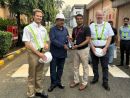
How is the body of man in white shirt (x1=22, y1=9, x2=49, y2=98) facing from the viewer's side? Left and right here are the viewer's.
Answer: facing the viewer and to the right of the viewer

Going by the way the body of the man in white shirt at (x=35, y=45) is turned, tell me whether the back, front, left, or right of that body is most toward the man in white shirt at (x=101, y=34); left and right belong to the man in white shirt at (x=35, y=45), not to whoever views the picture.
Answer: left

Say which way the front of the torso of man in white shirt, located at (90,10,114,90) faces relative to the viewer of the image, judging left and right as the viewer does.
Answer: facing the viewer

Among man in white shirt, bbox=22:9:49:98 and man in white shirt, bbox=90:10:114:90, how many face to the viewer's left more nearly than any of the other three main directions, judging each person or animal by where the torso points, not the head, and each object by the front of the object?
0

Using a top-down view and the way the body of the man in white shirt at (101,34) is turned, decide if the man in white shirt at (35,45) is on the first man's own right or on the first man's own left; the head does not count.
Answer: on the first man's own right
